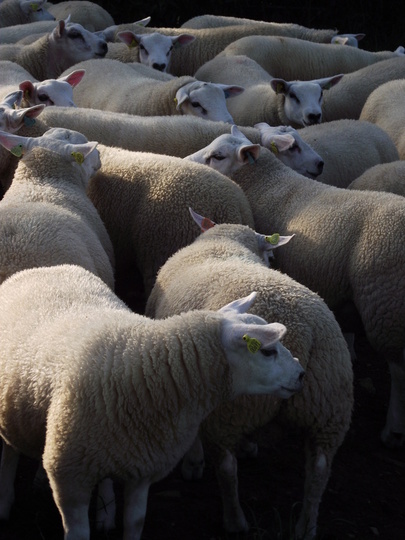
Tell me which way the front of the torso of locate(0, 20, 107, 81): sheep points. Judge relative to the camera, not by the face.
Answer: to the viewer's right

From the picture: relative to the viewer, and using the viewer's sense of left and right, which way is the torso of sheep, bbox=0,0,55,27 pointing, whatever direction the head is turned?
facing to the right of the viewer

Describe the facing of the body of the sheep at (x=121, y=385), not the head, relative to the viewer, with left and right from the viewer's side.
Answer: facing the viewer and to the right of the viewer

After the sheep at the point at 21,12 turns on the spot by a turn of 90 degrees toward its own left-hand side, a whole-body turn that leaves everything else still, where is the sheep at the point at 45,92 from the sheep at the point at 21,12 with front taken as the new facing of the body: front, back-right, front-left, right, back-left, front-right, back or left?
back

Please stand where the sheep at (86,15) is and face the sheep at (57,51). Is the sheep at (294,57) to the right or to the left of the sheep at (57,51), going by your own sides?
left

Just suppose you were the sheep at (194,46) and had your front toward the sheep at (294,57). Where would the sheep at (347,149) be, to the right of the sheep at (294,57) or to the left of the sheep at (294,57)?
right

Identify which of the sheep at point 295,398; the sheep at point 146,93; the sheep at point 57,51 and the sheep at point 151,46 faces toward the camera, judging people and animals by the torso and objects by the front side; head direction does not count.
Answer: the sheep at point 151,46

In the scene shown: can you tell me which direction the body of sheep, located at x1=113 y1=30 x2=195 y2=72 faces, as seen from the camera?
toward the camera

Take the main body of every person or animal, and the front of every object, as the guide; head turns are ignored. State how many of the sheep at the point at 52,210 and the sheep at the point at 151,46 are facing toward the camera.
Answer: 1

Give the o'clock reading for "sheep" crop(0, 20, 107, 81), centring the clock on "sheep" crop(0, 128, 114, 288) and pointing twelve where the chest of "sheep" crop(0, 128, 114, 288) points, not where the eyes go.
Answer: "sheep" crop(0, 20, 107, 81) is roughly at 12 o'clock from "sheep" crop(0, 128, 114, 288).

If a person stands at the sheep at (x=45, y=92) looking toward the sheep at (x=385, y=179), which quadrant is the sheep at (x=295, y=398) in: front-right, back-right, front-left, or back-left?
front-right

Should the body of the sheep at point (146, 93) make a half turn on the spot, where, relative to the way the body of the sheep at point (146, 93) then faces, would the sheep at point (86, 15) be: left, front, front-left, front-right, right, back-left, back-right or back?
right

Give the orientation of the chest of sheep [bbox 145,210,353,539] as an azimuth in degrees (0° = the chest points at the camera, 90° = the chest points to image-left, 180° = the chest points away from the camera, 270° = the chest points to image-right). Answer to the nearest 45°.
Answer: approximately 135°

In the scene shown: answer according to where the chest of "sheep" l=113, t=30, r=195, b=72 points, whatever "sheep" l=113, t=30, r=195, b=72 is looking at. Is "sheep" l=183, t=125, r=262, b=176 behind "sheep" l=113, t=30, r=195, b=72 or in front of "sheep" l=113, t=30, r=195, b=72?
in front

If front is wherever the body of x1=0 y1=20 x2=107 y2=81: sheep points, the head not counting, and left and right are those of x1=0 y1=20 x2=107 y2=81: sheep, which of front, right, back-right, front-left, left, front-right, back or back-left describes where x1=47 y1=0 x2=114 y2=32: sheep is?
left

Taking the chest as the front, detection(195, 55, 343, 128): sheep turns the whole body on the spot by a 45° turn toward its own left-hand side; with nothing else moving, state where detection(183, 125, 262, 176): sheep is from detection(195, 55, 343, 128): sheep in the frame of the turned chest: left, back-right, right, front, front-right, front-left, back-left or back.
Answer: right
